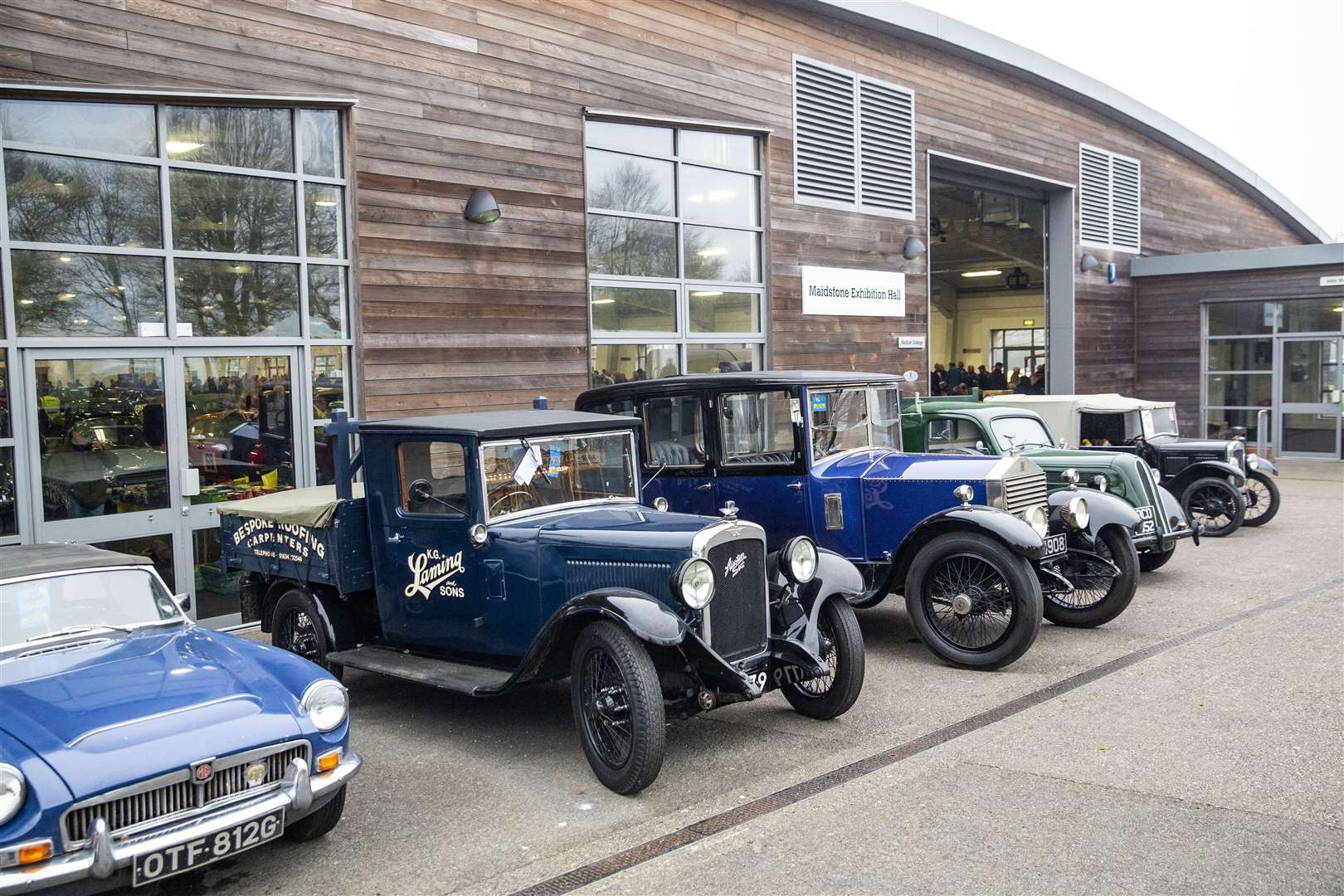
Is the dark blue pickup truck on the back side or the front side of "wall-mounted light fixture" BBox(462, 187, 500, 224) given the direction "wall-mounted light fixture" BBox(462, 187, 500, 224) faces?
on the front side

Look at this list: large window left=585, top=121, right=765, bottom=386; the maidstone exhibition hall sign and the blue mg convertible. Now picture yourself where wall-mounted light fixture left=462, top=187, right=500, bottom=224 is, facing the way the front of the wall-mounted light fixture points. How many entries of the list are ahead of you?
1

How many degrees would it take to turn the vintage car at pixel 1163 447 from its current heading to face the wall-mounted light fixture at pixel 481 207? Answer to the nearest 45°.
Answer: approximately 90° to its right

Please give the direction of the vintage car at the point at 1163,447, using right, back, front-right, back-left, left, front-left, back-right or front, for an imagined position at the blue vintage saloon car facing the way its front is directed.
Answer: left

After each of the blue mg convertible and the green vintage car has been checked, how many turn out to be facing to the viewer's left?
0

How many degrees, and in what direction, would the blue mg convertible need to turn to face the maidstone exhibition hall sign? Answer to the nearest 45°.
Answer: approximately 90° to its left

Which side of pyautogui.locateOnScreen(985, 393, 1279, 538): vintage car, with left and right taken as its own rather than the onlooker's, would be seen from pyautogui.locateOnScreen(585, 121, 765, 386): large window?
right

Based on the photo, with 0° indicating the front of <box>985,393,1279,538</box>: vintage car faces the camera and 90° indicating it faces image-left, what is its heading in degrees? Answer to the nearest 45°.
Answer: approximately 315°

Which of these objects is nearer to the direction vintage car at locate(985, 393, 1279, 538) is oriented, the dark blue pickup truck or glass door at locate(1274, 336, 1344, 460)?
the dark blue pickup truck

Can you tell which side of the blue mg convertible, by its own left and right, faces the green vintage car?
left

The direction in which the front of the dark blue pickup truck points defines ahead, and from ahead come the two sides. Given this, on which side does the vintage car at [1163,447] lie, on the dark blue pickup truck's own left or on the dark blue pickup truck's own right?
on the dark blue pickup truck's own left
